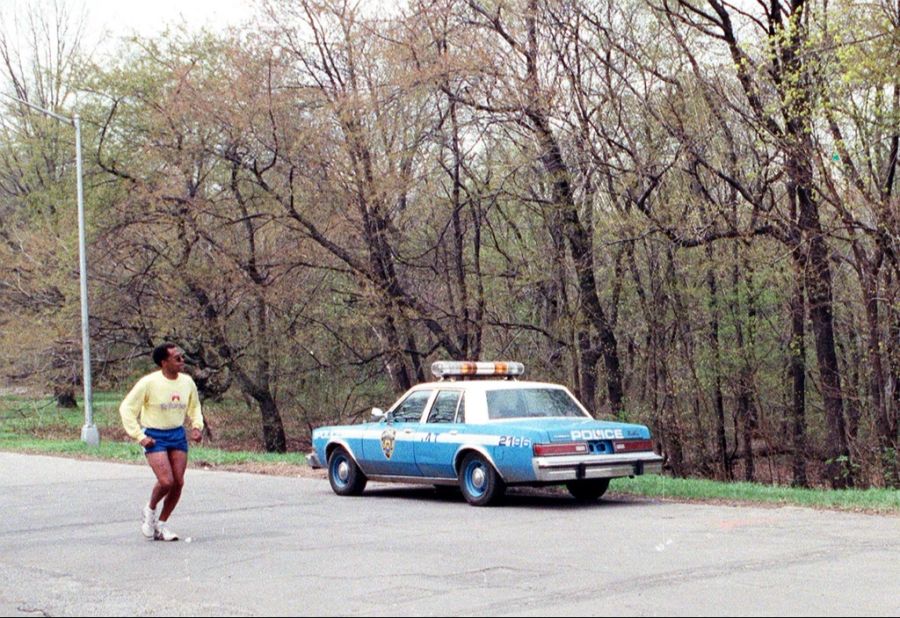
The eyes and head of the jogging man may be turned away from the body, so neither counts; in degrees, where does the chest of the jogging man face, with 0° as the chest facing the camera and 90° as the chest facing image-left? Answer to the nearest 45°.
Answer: approximately 315°

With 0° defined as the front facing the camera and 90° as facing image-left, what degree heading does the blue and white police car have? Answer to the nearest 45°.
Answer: approximately 135°

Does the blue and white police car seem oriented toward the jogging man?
no

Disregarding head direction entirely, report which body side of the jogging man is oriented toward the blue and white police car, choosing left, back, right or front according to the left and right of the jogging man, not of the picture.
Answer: left

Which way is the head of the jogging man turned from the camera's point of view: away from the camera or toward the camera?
toward the camera

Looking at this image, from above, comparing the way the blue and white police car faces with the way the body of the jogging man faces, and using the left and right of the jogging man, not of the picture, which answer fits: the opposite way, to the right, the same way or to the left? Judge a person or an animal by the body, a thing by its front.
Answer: the opposite way
